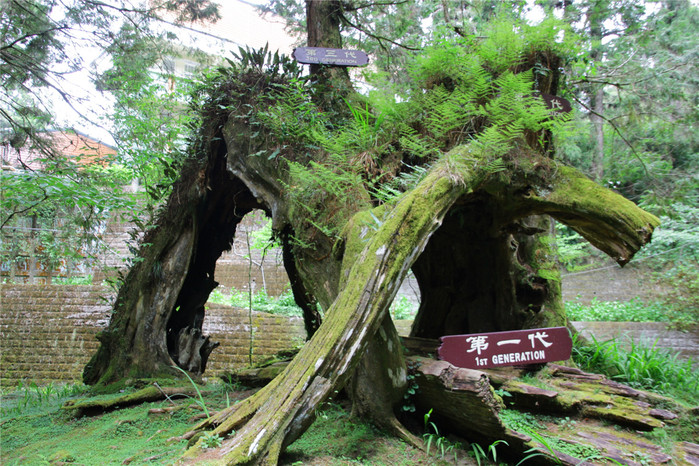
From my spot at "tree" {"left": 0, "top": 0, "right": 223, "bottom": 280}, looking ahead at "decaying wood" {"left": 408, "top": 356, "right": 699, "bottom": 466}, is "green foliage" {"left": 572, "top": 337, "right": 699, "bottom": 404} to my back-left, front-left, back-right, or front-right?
front-left

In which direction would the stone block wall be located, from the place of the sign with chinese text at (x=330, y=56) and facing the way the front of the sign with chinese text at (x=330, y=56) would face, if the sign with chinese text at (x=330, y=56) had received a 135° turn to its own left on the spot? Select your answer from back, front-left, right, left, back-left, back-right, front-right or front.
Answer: left

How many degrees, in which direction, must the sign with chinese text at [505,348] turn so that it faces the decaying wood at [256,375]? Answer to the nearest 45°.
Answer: approximately 90° to its right

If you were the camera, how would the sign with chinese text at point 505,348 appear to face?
facing the viewer

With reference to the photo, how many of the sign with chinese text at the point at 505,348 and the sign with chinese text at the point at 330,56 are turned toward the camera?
2

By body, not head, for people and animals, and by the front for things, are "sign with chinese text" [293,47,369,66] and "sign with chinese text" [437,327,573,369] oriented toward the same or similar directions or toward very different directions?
same or similar directions

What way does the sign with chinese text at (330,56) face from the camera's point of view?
toward the camera

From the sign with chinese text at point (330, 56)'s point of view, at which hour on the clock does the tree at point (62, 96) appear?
The tree is roughly at 3 o'clock from the sign with chinese text.
